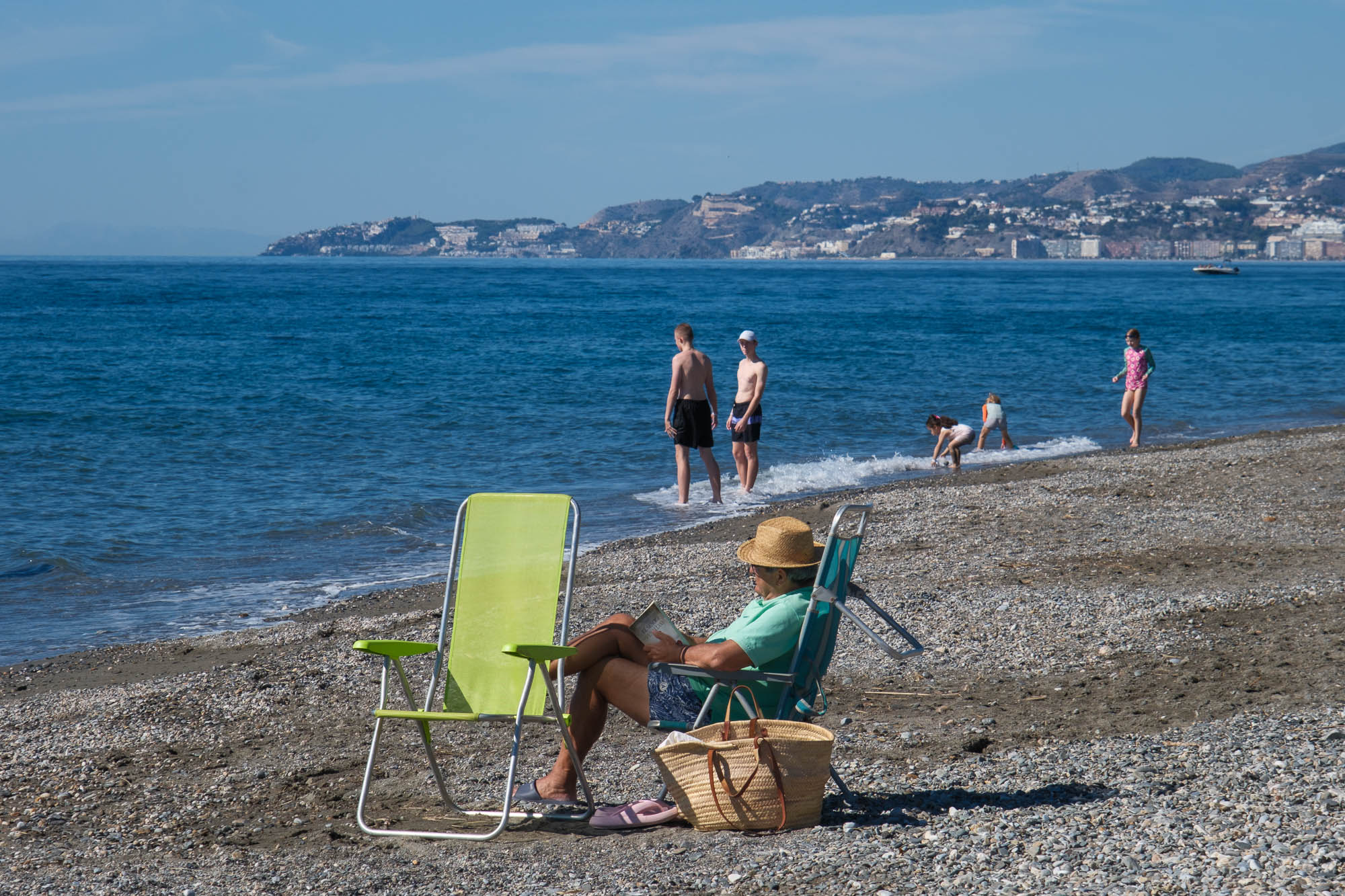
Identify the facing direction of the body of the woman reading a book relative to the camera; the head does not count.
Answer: to the viewer's left

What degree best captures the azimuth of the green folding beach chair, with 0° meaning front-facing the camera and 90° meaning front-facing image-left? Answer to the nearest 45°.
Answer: approximately 45°

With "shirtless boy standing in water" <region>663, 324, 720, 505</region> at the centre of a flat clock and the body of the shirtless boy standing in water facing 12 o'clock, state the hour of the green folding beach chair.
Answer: The green folding beach chair is roughly at 6 o'clock from the shirtless boy standing in water.

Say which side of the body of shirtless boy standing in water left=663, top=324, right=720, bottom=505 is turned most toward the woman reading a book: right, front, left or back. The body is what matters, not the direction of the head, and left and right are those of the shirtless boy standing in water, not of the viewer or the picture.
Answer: back

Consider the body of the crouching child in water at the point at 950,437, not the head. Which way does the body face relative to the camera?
to the viewer's left

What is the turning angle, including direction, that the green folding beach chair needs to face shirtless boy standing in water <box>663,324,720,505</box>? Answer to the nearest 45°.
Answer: approximately 135° to its right

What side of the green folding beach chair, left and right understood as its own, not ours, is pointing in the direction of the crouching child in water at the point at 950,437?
back

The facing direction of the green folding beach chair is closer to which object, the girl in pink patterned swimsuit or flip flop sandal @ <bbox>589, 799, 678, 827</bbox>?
the flip flop sandal

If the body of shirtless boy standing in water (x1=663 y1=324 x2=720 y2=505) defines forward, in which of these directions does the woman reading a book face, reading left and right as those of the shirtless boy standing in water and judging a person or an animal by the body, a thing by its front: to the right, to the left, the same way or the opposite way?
to the left

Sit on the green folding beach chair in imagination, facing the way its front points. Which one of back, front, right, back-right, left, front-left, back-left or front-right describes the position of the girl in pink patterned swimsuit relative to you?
back

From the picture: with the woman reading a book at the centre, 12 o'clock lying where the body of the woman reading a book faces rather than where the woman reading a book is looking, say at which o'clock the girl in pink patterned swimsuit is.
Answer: The girl in pink patterned swimsuit is roughly at 4 o'clock from the woman reading a book.

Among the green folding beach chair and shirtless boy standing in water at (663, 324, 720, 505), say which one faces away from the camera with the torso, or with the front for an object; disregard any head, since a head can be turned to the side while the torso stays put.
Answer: the shirtless boy standing in water

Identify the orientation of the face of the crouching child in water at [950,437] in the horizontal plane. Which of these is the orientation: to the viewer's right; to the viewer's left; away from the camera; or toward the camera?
to the viewer's left

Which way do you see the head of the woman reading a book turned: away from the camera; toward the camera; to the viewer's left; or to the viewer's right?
to the viewer's left

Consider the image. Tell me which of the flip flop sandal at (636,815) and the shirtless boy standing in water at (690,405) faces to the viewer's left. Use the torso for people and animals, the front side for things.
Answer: the flip flop sandal
